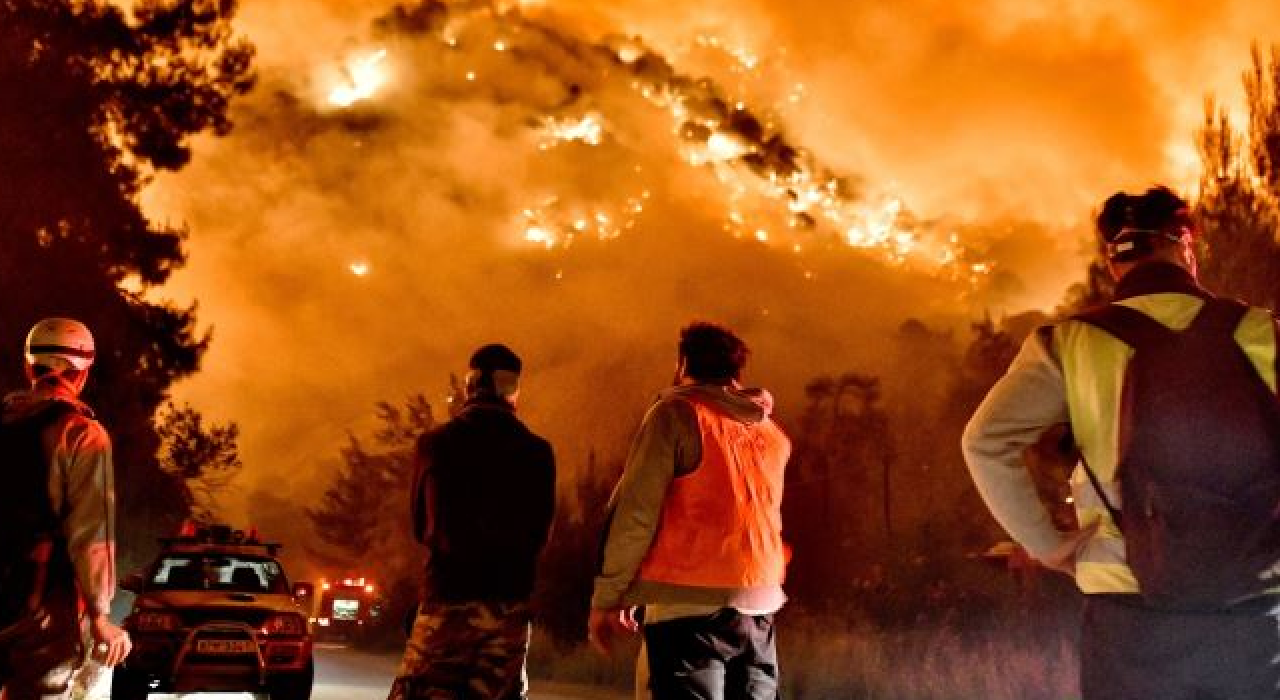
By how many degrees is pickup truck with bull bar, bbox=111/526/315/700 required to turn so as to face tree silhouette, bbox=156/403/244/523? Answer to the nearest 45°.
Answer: approximately 180°

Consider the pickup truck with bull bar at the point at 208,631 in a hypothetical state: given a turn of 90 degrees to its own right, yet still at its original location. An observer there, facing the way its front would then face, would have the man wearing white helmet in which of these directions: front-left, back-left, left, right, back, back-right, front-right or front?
left

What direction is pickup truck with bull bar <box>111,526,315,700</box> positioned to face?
toward the camera

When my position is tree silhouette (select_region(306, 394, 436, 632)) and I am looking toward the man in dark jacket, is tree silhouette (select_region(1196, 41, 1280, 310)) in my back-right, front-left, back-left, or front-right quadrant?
front-left

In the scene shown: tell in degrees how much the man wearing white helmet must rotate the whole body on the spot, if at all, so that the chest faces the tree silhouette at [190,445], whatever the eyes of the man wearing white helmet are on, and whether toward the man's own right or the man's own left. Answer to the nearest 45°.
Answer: approximately 45° to the man's own left

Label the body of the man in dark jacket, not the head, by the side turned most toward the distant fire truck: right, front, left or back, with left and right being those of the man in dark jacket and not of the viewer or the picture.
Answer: front

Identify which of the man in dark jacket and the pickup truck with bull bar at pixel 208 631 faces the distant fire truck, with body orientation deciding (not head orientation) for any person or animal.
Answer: the man in dark jacket

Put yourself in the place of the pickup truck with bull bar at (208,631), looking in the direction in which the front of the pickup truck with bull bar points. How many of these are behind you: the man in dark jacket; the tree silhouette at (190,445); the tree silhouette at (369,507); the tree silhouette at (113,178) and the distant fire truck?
4

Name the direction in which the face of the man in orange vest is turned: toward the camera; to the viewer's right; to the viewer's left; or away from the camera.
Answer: away from the camera

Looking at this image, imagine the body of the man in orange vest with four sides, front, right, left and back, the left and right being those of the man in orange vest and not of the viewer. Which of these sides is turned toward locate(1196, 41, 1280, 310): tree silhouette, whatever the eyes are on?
right

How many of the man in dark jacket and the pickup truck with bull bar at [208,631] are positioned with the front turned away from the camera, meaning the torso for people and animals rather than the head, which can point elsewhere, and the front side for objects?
1

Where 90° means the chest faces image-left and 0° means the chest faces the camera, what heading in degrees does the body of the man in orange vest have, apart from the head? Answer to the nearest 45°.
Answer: approximately 135°

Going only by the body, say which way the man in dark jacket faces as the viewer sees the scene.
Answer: away from the camera

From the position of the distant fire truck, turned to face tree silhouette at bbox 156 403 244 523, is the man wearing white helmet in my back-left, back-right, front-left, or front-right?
back-left
